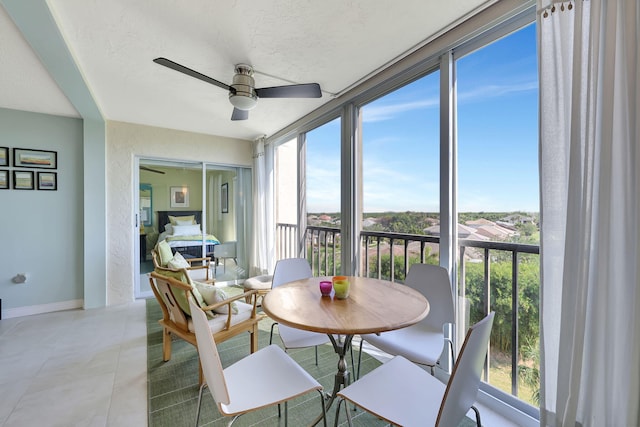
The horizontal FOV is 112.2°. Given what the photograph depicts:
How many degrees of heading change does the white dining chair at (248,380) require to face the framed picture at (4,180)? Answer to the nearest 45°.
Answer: approximately 90° to its left

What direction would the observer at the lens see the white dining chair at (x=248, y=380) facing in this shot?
facing away from the viewer and to the right of the viewer

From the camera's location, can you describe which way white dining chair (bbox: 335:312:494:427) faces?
facing away from the viewer and to the left of the viewer

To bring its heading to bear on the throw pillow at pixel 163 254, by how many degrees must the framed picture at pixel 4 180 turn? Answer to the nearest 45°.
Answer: approximately 45° to its left

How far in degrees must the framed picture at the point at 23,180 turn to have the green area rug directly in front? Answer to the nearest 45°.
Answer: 0° — it already faces it

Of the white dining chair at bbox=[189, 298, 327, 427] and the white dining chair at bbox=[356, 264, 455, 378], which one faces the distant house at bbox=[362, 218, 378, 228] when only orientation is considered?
the white dining chair at bbox=[189, 298, 327, 427]
